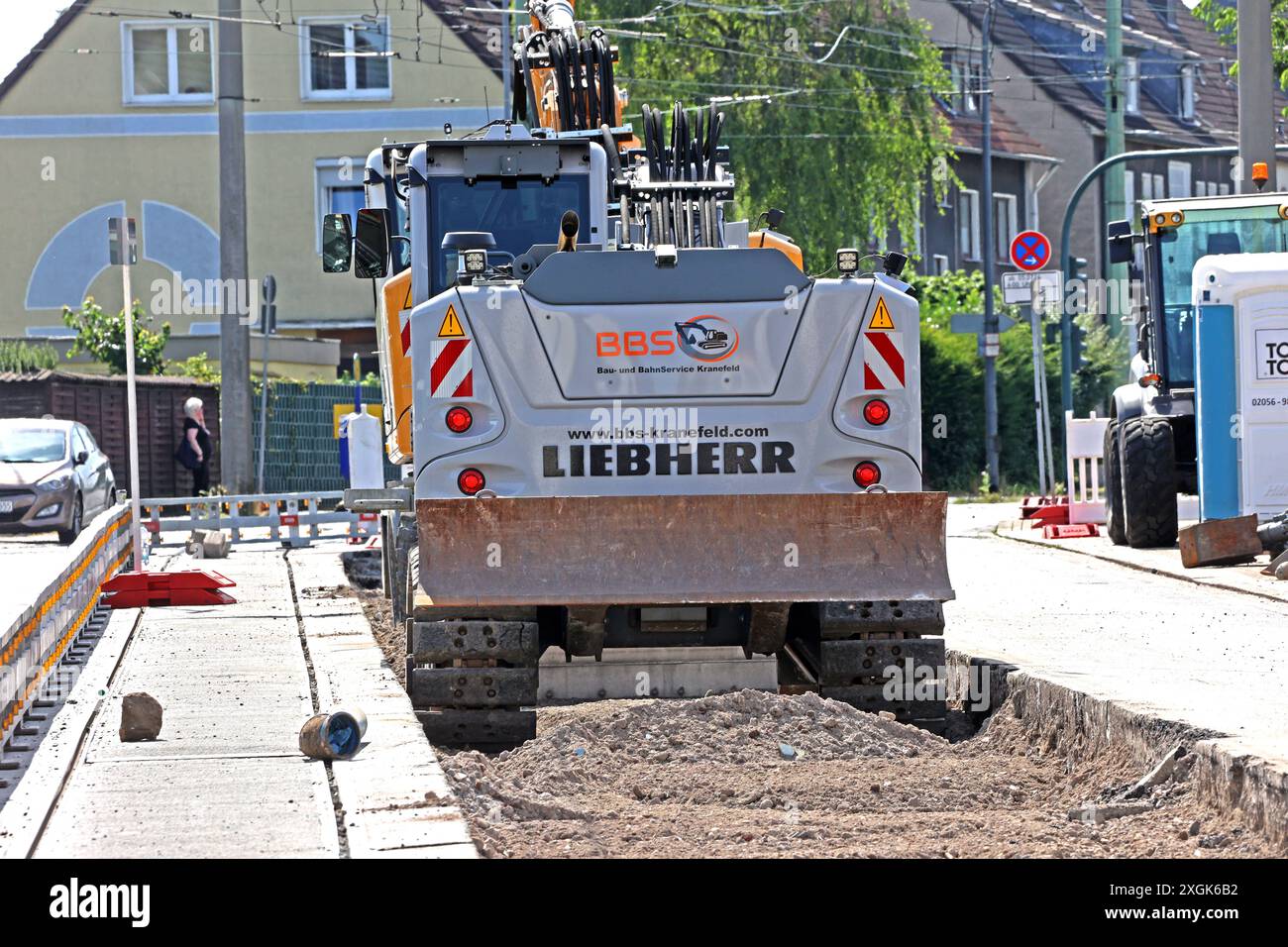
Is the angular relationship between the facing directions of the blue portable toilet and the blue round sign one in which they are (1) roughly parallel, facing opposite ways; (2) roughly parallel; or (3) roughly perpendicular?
roughly parallel

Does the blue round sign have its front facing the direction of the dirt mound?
yes

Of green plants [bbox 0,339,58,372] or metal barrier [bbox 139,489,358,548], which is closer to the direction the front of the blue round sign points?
the metal barrier

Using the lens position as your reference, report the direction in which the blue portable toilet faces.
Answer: facing the viewer

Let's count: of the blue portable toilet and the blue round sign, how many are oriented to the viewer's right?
0

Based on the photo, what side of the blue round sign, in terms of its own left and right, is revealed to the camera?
front

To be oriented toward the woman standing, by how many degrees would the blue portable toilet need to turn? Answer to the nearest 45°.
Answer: approximately 135° to its right

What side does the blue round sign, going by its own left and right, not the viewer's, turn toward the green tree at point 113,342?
right

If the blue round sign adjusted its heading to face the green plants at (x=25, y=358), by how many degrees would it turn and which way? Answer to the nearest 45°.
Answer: approximately 90° to its right

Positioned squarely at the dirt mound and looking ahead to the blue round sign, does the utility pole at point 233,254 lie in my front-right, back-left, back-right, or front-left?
front-left

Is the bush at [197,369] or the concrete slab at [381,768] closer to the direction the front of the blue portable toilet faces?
the concrete slab

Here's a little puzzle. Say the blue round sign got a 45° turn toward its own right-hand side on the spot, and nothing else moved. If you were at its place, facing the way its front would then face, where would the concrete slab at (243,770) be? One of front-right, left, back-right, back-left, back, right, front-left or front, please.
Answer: front-left
